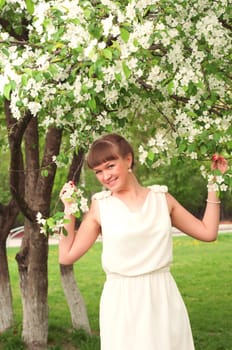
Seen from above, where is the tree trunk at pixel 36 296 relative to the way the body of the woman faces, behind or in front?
behind

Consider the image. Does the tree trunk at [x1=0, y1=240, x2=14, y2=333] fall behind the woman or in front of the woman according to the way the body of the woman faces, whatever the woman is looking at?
behind

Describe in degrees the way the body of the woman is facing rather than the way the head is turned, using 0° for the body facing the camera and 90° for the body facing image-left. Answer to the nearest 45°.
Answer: approximately 0°

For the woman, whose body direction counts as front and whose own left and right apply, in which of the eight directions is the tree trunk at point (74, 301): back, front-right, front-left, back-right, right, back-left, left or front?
back
